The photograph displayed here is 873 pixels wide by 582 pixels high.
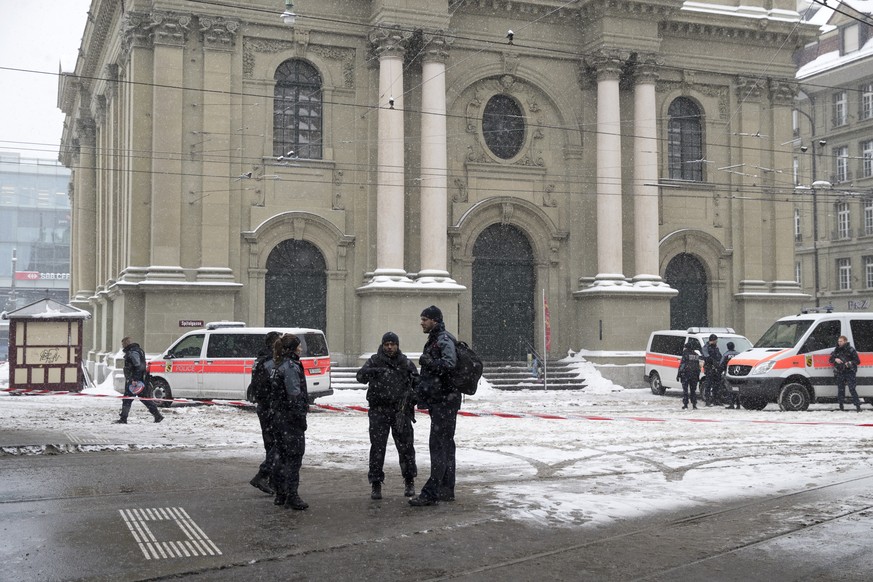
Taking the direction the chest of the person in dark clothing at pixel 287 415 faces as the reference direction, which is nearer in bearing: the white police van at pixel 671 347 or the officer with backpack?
the officer with backpack

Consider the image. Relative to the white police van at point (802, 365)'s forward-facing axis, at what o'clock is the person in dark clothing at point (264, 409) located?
The person in dark clothing is roughly at 11 o'clock from the white police van.

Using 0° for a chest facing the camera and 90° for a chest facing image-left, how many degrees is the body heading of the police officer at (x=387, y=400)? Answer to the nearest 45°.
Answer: approximately 0°

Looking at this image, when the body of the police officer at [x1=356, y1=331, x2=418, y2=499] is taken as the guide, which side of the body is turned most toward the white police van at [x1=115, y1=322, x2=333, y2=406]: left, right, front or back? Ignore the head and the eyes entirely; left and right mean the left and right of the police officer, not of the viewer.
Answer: back

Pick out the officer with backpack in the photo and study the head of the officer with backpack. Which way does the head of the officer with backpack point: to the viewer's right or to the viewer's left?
to the viewer's left

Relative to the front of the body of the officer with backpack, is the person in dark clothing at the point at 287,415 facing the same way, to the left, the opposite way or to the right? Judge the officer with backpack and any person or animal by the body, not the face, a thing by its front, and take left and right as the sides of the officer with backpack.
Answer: the opposite way

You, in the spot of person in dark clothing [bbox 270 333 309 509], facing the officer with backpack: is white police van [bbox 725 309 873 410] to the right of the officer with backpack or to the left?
left

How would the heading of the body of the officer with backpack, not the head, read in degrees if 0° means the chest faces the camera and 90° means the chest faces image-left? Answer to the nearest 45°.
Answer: approximately 90°

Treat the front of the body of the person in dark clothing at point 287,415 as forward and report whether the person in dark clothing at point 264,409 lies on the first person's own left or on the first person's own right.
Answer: on the first person's own left

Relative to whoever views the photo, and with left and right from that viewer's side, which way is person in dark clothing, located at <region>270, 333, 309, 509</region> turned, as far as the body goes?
facing to the right of the viewer
